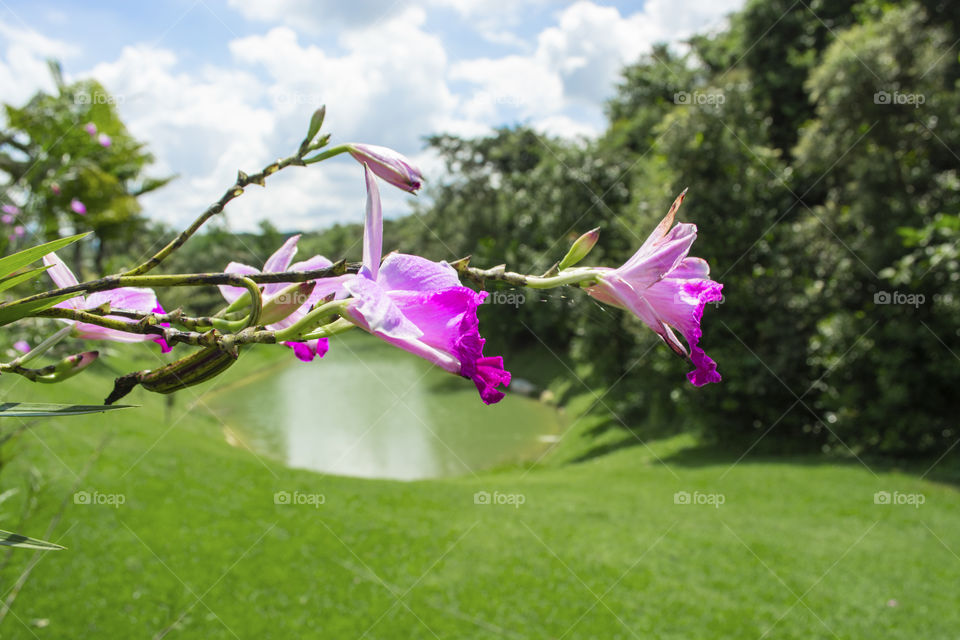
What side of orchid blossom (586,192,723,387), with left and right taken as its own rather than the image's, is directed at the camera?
right

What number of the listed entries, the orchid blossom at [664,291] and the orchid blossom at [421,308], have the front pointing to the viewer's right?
2

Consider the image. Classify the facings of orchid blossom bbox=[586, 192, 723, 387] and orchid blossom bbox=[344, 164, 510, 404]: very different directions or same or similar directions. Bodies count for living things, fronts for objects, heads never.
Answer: same or similar directions

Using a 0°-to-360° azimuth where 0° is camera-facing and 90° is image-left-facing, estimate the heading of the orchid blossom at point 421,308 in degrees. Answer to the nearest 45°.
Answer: approximately 270°
